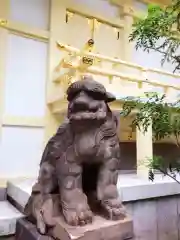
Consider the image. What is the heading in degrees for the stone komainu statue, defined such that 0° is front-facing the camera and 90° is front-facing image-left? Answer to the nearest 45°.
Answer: approximately 315°

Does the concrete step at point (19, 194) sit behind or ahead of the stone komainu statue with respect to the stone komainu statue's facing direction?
behind

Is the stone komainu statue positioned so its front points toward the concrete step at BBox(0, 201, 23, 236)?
no
